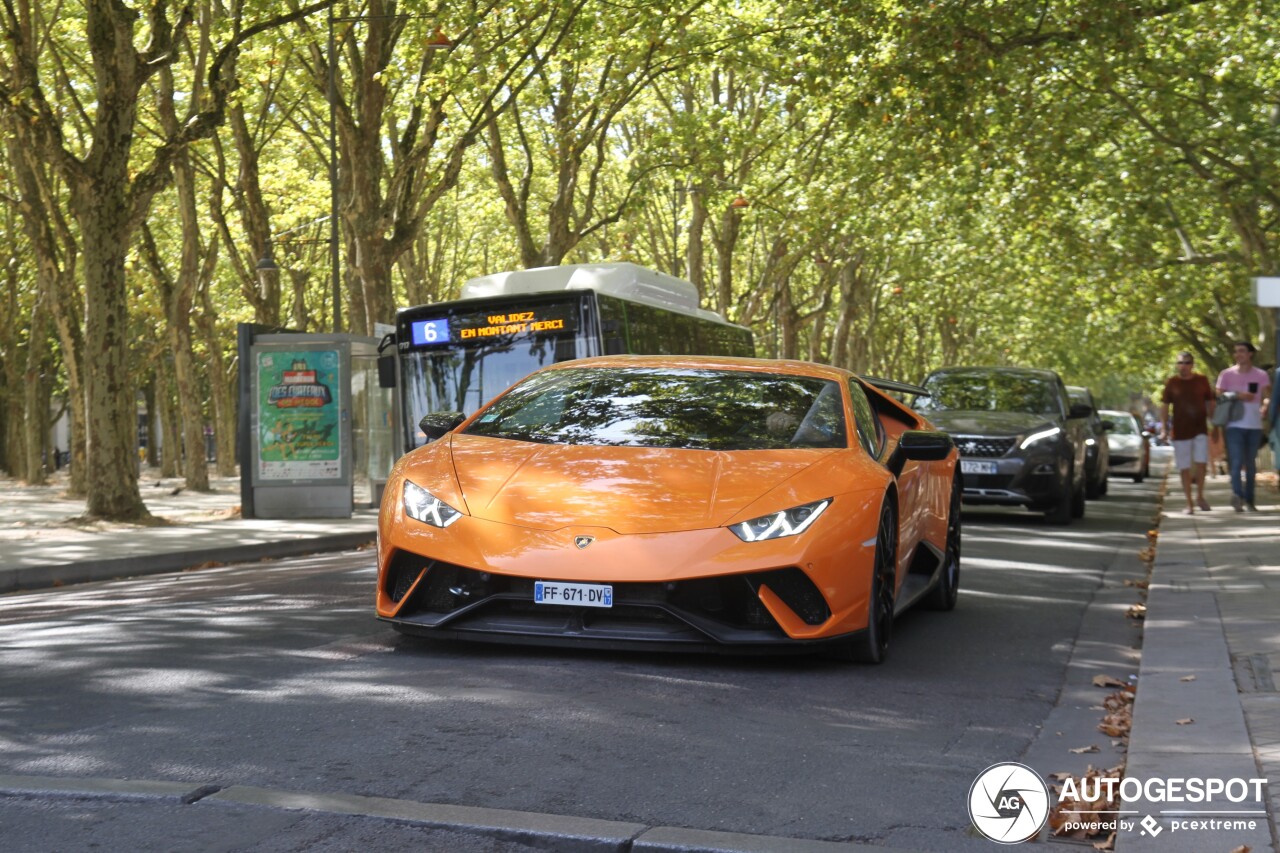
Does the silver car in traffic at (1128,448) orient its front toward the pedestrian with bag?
yes

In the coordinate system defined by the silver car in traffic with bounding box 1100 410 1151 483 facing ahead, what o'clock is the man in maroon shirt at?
The man in maroon shirt is roughly at 12 o'clock from the silver car in traffic.

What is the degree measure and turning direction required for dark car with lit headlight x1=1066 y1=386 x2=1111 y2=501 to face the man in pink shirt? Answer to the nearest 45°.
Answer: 0° — it already faces them

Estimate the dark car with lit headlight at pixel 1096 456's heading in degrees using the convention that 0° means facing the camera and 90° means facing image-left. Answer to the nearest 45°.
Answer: approximately 0°

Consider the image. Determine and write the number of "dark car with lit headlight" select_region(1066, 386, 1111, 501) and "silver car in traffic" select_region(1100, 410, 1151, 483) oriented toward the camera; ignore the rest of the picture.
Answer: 2

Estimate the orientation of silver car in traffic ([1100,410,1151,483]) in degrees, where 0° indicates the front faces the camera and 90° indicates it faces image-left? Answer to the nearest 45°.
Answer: approximately 0°

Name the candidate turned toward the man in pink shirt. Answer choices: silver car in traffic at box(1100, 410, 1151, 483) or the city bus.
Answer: the silver car in traffic

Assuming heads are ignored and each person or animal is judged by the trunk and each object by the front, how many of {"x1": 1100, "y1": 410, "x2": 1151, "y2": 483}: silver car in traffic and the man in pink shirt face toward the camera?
2

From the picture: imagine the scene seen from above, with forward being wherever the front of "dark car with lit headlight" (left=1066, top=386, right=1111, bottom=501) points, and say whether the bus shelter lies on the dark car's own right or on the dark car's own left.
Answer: on the dark car's own right

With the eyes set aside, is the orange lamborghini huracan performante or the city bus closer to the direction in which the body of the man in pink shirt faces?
the orange lamborghini huracan performante
